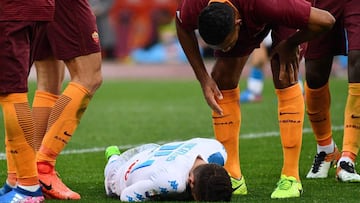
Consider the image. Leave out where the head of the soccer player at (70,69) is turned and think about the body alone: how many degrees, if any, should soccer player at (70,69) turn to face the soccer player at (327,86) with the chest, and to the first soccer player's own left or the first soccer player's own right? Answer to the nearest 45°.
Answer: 0° — they already face them

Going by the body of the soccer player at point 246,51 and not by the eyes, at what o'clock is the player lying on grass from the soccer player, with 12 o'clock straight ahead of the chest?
The player lying on grass is roughly at 1 o'clock from the soccer player.

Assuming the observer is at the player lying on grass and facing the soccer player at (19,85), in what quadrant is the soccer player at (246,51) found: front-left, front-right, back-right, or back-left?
back-right

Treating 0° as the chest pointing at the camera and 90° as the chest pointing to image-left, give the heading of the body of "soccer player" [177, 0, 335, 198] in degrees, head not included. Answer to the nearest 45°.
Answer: approximately 0°

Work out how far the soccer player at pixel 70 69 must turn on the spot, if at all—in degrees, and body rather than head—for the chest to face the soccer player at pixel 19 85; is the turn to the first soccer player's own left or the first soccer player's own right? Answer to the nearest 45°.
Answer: approximately 135° to the first soccer player's own right

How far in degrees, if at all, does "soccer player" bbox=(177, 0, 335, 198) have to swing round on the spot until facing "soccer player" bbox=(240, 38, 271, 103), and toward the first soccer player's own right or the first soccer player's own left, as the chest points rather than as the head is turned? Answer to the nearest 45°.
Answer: approximately 180°

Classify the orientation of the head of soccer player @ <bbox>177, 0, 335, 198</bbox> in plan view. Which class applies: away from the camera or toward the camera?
toward the camera

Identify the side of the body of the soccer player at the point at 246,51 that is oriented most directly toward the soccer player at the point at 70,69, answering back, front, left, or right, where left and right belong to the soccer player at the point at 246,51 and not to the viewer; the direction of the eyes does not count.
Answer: right
